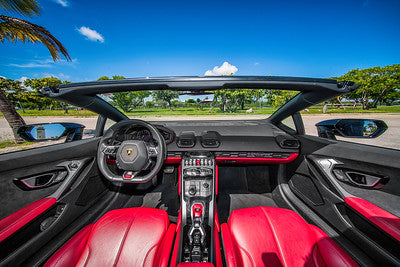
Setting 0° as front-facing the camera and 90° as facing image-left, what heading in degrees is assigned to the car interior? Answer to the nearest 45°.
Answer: approximately 180°

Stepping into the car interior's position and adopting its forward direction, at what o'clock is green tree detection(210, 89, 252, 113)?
The green tree is roughly at 1 o'clock from the car interior.

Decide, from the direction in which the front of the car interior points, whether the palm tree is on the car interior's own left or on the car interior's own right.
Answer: on the car interior's own left
